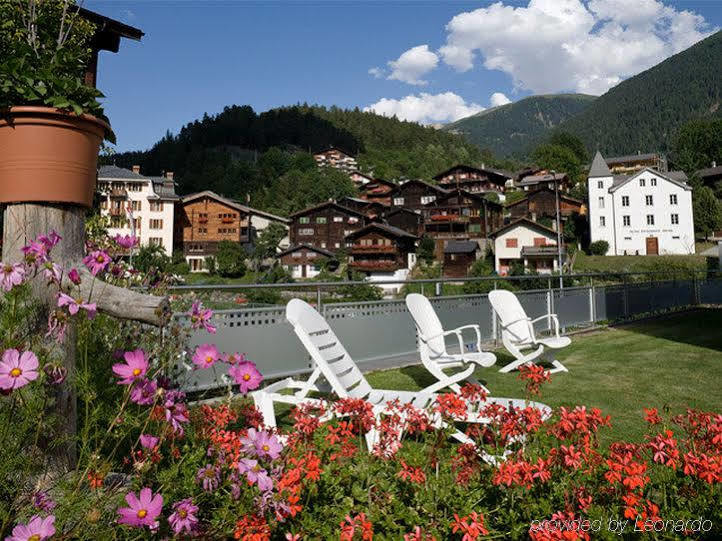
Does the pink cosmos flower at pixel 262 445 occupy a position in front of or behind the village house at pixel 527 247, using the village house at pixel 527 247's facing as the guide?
in front

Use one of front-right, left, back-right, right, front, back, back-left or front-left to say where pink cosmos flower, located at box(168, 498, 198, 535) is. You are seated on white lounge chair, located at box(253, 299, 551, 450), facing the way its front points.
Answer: right

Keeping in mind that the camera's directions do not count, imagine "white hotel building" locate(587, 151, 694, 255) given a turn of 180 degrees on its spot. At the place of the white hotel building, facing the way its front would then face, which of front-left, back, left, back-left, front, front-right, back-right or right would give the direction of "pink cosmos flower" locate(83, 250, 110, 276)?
back

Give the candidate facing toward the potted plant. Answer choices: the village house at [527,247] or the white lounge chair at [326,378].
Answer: the village house

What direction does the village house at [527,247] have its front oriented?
toward the camera

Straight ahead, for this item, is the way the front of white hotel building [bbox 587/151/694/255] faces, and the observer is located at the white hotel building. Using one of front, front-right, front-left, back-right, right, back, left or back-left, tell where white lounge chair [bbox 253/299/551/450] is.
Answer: front

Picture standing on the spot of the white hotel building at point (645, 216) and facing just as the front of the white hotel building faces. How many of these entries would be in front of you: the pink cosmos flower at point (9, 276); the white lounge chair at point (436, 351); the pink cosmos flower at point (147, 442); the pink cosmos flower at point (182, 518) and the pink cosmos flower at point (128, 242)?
5

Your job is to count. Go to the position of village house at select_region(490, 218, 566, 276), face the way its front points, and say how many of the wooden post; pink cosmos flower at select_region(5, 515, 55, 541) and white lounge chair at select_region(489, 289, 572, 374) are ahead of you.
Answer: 3

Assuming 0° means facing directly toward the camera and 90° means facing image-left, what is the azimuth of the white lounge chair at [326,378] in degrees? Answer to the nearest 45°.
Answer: approximately 270°

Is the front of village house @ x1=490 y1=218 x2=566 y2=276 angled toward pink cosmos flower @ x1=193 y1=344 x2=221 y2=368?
yes

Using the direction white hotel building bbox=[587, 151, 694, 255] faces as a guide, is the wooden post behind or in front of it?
in front

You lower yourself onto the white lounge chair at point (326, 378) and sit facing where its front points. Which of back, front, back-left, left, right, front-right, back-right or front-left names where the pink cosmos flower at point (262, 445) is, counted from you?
right

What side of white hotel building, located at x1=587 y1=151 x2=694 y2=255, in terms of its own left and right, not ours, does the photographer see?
front

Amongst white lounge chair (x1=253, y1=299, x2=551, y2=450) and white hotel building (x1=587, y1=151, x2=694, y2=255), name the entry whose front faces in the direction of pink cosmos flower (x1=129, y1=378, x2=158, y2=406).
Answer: the white hotel building

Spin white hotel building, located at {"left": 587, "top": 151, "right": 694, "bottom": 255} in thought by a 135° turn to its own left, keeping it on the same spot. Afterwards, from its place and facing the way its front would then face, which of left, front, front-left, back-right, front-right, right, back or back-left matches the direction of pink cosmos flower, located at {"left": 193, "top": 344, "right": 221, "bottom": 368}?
back-right

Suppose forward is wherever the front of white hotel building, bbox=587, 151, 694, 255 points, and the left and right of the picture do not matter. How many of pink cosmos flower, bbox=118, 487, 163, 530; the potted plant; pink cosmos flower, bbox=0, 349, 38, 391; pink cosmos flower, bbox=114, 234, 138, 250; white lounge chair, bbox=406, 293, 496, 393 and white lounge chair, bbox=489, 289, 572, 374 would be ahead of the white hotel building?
6

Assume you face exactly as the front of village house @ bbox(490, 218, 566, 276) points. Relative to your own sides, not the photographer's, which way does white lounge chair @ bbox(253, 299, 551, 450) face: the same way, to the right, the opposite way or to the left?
to the left

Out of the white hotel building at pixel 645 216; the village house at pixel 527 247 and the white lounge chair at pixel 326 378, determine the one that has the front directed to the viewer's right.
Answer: the white lounge chair

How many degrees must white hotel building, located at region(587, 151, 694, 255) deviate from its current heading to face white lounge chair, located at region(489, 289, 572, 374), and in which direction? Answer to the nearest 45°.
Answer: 0° — it already faces it
